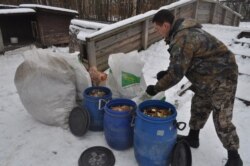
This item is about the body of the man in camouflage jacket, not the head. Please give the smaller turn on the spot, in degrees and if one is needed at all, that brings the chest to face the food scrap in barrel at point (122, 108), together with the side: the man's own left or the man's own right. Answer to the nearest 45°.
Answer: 0° — they already face it

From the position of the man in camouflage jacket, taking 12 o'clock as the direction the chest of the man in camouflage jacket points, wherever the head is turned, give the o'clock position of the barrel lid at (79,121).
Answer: The barrel lid is roughly at 12 o'clock from the man in camouflage jacket.

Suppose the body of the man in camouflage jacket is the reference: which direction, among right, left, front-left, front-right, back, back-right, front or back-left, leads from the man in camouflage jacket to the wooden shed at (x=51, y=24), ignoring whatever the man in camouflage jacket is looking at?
front-right

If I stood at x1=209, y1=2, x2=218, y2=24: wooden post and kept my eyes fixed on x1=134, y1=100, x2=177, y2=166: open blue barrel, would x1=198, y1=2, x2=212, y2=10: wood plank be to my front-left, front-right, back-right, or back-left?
front-right

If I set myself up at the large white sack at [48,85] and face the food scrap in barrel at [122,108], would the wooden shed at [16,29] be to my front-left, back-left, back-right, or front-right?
back-left

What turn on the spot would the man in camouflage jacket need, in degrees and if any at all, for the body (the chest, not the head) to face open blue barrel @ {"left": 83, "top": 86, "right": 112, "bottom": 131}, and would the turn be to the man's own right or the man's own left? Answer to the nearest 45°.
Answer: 0° — they already face it

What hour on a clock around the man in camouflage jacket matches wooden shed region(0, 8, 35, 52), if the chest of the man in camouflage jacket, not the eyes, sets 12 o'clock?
The wooden shed is roughly at 1 o'clock from the man in camouflage jacket.

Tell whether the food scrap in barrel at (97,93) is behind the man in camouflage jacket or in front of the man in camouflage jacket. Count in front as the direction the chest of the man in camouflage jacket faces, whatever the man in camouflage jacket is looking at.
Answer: in front

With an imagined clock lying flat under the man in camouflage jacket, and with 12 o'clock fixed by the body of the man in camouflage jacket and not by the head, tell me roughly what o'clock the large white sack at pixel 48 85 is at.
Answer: The large white sack is roughly at 12 o'clock from the man in camouflage jacket.

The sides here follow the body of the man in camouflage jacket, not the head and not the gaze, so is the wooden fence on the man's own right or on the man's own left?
on the man's own right

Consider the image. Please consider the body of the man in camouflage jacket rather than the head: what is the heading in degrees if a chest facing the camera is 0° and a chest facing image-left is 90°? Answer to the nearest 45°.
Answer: approximately 90°

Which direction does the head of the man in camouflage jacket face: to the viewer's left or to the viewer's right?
to the viewer's left

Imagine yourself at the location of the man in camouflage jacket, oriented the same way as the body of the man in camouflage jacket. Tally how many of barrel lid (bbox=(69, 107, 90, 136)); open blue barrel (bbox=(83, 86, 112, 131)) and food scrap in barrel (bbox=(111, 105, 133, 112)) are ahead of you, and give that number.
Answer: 3

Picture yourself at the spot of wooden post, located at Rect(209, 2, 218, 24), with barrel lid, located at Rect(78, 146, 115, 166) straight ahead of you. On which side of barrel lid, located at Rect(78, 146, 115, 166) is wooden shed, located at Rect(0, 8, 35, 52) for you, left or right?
right

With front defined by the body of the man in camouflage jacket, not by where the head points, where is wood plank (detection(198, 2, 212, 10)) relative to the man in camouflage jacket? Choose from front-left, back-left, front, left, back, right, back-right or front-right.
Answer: right

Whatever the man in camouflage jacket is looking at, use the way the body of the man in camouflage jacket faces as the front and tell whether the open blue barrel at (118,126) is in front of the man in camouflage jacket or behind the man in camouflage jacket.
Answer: in front
